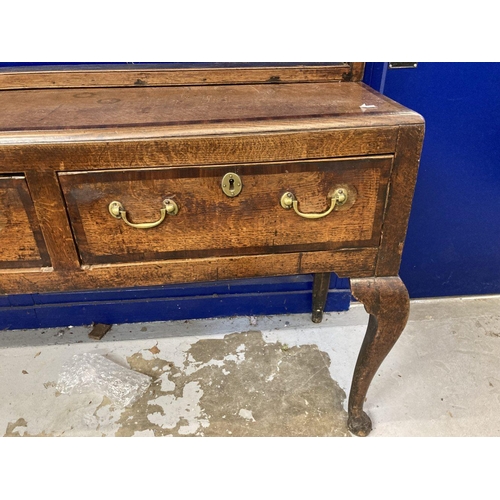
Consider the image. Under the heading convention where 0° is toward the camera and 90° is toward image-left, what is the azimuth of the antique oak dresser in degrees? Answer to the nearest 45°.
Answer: approximately 0°
